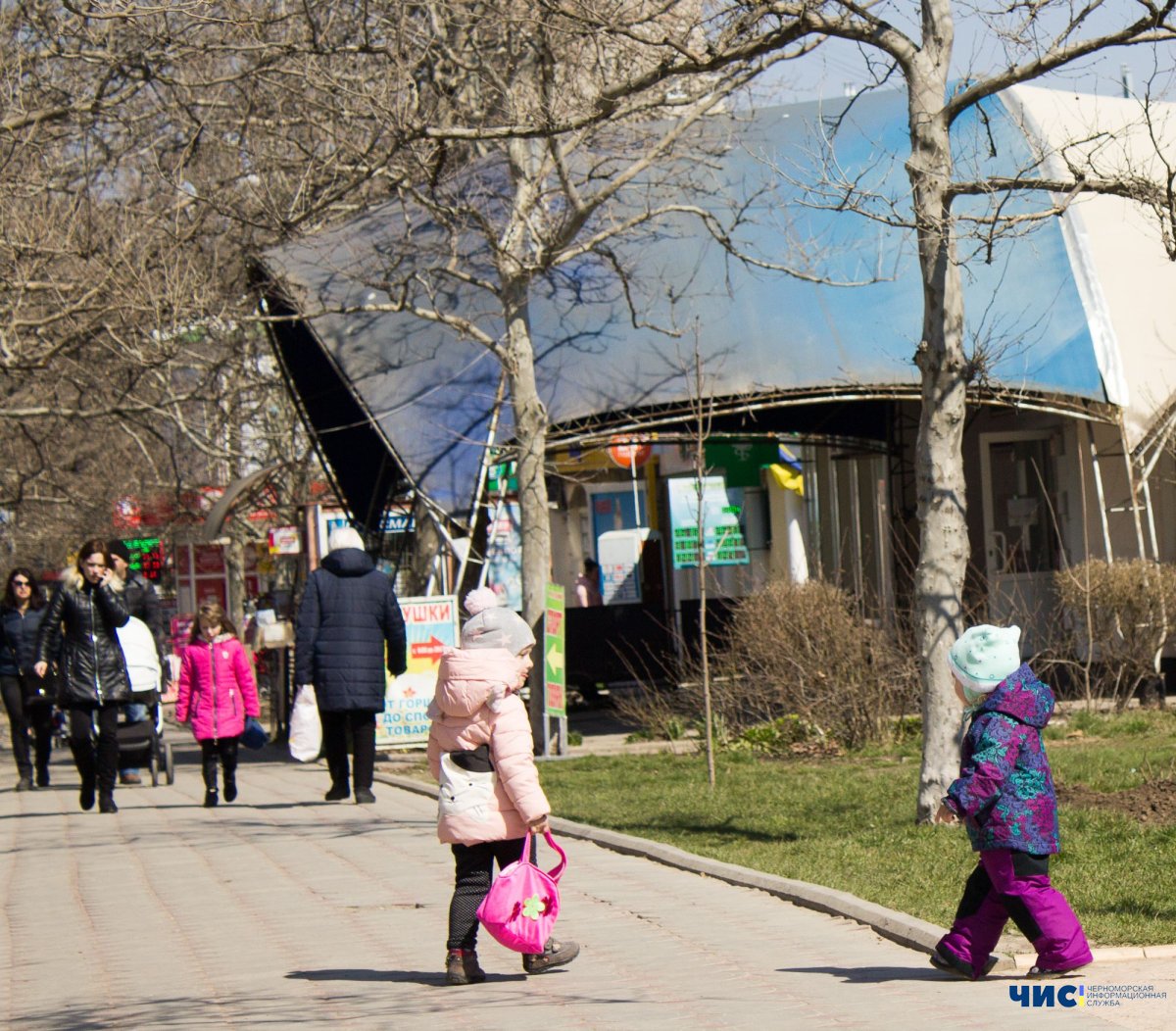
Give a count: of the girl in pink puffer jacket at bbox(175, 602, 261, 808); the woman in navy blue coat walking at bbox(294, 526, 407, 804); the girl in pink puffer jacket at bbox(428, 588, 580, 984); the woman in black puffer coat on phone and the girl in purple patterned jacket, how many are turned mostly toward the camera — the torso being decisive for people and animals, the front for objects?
2

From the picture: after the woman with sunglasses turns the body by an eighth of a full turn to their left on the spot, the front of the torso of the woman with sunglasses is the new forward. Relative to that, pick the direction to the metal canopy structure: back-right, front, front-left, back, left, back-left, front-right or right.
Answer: front-left

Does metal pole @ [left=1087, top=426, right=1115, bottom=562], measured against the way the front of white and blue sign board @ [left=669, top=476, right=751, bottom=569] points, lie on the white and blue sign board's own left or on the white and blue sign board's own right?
on the white and blue sign board's own left

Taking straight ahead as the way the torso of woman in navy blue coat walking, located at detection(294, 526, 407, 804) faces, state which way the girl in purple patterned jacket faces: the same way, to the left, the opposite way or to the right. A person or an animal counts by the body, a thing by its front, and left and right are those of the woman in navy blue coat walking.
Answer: to the left

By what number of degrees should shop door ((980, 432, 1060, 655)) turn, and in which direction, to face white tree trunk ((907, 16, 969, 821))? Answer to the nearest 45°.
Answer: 0° — it already faces it

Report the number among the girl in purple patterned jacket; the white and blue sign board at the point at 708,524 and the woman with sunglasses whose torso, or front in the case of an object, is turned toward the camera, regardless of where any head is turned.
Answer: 2

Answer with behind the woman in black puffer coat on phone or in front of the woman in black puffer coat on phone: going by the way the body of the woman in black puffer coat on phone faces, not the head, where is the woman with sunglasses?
behind

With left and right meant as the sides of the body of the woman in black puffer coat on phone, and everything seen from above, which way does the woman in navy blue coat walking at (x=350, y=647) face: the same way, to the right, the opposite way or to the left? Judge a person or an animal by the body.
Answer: the opposite way

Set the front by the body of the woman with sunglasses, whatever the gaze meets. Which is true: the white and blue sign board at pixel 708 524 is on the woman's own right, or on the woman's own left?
on the woman's own left

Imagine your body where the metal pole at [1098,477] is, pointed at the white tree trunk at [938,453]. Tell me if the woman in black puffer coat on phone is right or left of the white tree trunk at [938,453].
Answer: right
